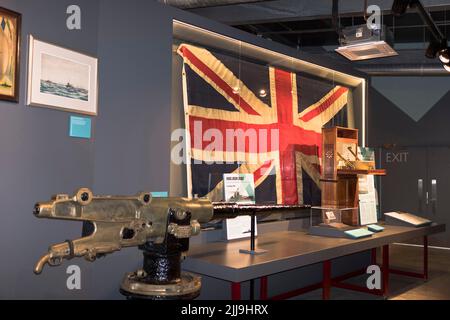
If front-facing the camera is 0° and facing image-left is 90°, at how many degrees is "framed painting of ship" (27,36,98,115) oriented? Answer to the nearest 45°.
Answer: approximately 315°

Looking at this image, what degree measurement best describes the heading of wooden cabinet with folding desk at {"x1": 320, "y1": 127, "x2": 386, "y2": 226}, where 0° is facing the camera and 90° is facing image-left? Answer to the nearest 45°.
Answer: approximately 315°

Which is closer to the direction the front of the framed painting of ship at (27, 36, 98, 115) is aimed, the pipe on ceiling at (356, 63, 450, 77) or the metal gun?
the metal gun

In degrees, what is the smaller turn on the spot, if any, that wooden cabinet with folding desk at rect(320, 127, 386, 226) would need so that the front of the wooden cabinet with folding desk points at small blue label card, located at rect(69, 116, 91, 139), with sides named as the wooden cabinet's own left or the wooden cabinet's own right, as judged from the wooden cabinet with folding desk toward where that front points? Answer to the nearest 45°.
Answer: approximately 90° to the wooden cabinet's own right

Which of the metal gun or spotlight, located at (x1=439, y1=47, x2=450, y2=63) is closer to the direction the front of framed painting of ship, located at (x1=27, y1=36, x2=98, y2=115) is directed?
the metal gun

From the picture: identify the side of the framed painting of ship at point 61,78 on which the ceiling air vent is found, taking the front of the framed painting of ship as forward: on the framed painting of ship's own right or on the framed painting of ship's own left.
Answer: on the framed painting of ship's own left

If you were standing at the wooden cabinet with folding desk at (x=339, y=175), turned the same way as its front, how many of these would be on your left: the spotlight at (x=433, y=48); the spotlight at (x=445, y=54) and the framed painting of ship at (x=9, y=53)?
2

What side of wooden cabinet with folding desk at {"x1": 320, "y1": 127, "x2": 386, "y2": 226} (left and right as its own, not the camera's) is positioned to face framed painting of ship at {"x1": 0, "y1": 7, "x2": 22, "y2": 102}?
right

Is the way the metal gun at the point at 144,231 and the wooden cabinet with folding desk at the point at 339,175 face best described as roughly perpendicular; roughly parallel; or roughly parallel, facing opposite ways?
roughly perpendicular

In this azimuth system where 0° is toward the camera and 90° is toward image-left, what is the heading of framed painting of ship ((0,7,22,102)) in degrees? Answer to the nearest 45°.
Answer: approximately 315°

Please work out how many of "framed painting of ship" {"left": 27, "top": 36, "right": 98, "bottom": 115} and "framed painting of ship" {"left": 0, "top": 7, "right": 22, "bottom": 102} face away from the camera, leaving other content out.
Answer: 0
